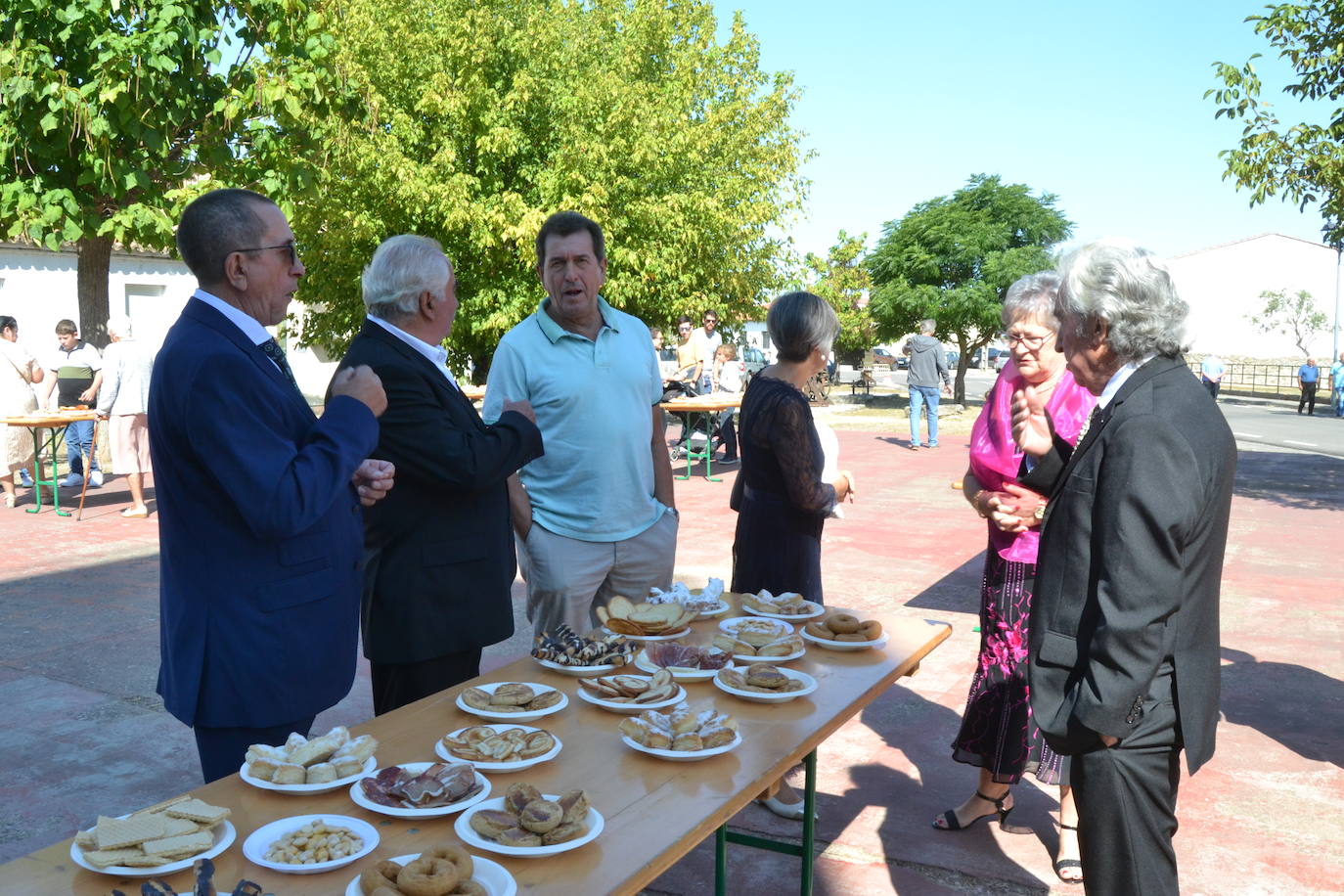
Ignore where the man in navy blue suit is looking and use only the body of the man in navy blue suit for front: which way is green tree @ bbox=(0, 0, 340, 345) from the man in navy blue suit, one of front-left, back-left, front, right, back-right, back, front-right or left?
left

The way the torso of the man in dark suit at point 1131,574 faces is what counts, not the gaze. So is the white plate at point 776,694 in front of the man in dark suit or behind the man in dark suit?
in front

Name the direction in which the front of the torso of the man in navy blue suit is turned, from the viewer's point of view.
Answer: to the viewer's right

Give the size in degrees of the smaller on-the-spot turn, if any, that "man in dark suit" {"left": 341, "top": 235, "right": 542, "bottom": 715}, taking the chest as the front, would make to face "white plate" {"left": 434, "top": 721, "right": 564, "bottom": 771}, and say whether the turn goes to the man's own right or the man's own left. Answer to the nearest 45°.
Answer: approximately 90° to the man's own right

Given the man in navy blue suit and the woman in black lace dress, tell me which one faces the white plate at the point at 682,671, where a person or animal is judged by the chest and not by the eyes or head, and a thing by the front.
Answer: the man in navy blue suit

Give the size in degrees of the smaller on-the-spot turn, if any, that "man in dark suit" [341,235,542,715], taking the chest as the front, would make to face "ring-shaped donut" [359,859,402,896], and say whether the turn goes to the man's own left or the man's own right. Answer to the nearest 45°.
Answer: approximately 90° to the man's own right

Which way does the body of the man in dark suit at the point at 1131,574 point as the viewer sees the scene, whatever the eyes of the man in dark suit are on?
to the viewer's left

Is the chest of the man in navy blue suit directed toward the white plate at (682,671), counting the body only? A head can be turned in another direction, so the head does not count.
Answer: yes

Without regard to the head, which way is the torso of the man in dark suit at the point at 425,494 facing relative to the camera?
to the viewer's right

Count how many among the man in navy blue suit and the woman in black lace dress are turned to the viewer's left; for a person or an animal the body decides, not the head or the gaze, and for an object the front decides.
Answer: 0

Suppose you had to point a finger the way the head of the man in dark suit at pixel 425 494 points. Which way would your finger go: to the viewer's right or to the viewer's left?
to the viewer's right

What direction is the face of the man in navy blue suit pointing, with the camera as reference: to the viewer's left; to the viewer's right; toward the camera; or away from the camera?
to the viewer's right

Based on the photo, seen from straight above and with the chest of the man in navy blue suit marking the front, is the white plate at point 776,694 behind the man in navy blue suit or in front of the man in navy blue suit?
in front

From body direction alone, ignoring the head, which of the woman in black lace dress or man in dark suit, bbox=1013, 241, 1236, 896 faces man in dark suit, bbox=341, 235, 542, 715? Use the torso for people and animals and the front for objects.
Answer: man in dark suit, bbox=1013, 241, 1236, 896
